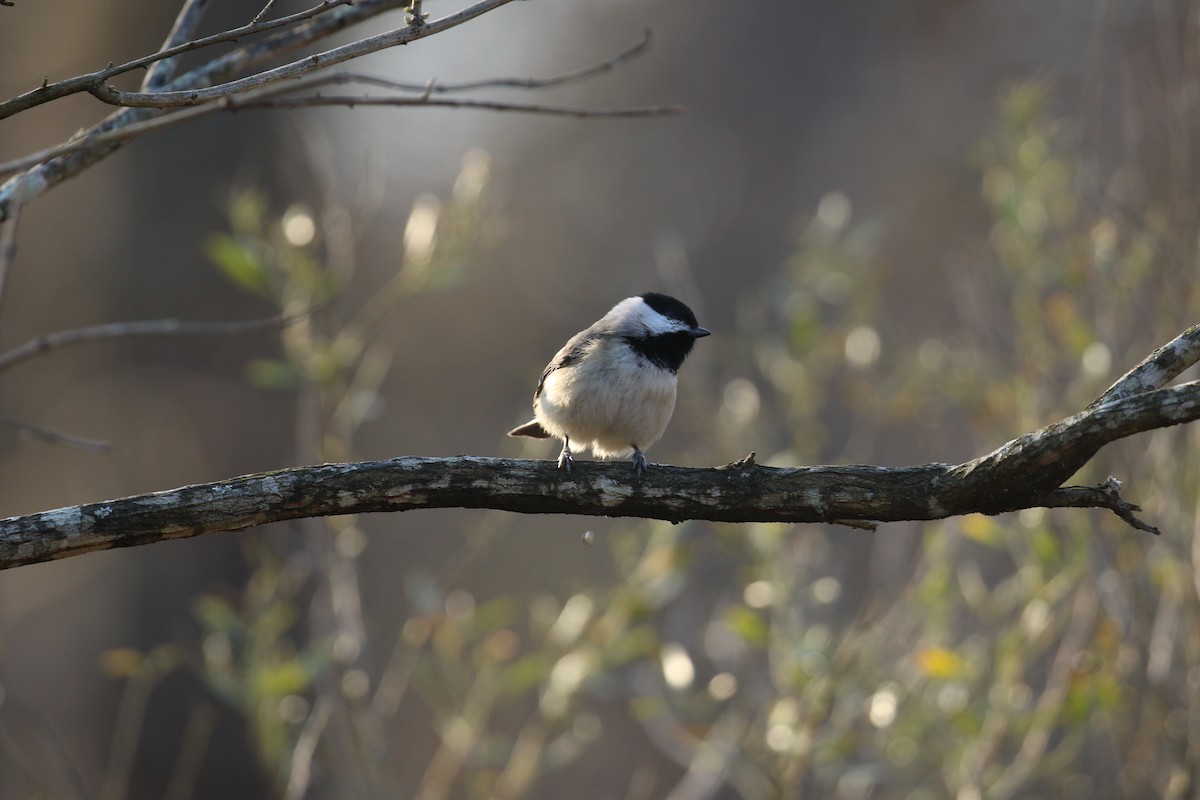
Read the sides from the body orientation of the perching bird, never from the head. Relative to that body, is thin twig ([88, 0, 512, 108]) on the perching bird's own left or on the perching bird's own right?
on the perching bird's own right

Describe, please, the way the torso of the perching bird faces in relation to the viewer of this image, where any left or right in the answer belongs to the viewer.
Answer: facing the viewer and to the right of the viewer

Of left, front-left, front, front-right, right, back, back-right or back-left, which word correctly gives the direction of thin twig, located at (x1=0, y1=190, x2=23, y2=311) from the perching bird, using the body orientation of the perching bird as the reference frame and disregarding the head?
right

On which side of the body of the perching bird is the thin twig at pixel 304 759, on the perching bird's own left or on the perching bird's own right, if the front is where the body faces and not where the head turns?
on the perching bird's own right

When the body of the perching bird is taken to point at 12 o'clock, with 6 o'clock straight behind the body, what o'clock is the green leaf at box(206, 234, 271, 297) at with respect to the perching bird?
The green leaf is roughly at 4 o'clock from the perching bird.
